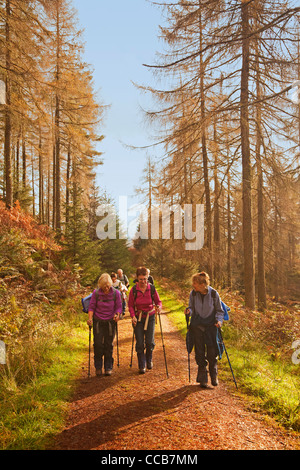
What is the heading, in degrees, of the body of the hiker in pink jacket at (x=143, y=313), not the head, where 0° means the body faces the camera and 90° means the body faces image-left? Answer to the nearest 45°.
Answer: approximately 0°

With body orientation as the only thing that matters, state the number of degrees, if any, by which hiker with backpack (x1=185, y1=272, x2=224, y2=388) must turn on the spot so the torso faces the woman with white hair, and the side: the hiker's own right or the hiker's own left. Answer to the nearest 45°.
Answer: approximately 90° to the hiker's own right

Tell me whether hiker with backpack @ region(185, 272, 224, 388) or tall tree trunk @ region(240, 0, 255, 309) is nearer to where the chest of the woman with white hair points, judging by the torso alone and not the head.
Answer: the hiker with backpack

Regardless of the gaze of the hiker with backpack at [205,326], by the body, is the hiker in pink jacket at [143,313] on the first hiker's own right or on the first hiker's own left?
on the first hiker's own right

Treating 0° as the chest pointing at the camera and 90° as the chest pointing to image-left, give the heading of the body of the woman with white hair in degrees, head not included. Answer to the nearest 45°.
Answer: approximately 0°

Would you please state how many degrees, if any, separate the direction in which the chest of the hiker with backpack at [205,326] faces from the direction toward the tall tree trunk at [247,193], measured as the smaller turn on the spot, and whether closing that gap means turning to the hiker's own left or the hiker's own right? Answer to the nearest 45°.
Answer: approximately 180°
